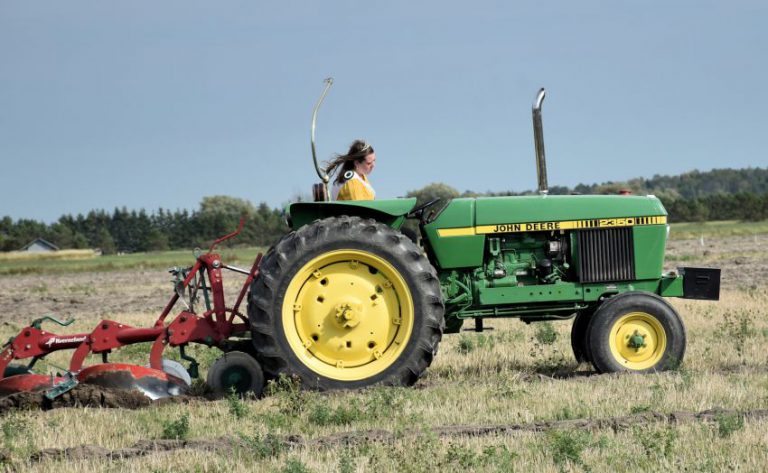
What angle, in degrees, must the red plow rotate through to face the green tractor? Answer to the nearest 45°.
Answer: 0° — it already faces it

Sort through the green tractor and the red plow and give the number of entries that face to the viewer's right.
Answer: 2

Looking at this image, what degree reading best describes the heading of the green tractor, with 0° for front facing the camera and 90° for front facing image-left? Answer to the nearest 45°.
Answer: approximately 270°

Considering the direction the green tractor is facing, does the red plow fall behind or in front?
behind

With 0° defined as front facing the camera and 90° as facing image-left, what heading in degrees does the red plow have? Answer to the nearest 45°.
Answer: approximately 270°
